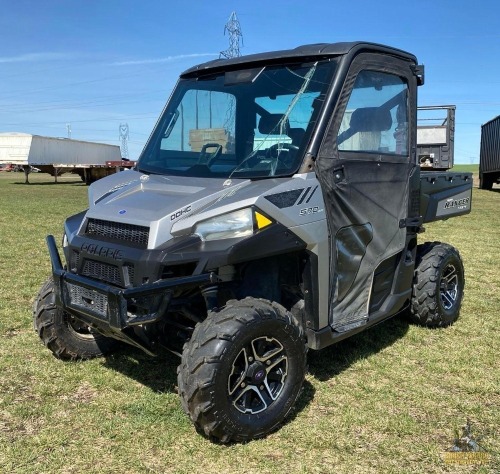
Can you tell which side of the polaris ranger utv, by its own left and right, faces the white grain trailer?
right

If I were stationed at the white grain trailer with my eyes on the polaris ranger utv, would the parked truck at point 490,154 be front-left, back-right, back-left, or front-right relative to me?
front-left

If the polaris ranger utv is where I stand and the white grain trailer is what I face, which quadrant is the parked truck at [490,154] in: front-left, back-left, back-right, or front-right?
front-right

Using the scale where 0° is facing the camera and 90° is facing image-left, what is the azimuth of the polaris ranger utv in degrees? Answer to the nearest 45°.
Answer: approximately 45°

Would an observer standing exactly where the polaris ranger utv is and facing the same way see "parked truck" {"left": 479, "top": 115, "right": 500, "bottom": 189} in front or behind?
behind
